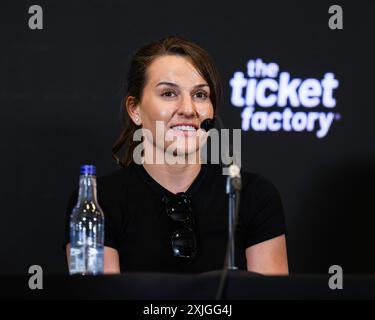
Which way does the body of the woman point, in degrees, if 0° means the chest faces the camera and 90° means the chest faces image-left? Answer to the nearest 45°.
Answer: approximately 0°
